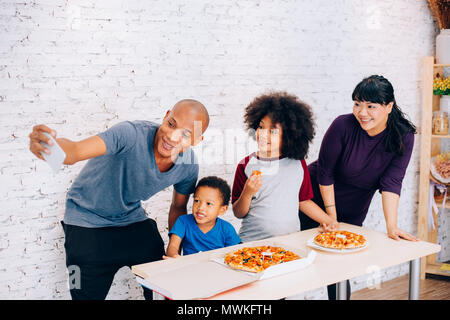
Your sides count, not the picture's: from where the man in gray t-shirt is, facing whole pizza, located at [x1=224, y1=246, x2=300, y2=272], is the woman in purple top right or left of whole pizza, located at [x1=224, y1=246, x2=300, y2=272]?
left

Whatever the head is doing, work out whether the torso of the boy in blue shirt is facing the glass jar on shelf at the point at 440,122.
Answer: no

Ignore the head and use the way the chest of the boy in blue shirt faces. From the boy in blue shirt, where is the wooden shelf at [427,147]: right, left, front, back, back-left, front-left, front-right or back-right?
back-left

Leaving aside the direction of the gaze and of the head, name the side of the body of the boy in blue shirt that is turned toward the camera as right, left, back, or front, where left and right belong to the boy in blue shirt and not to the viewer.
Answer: front

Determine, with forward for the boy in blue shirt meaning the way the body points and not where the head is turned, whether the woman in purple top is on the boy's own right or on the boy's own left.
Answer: on the boy's own left

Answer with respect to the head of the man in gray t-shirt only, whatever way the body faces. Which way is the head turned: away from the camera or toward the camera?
toward the camera

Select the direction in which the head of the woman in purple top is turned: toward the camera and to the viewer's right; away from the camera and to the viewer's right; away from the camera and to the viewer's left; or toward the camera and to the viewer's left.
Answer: toward the camera and to the viewer's left
